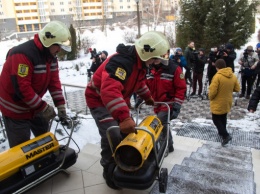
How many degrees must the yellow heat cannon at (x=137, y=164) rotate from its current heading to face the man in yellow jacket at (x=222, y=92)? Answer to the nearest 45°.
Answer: approximately 180°

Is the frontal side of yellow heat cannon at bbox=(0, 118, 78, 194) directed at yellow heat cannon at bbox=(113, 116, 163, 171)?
no

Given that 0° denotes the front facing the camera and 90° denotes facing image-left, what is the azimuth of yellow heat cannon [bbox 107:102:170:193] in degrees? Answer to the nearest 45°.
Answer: approximately 45°

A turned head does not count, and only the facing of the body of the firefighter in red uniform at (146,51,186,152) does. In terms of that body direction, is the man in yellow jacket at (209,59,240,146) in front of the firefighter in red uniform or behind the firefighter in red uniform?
behind

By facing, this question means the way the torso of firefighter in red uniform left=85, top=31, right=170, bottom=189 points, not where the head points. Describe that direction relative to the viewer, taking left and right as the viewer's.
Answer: facing to the right of the viewer

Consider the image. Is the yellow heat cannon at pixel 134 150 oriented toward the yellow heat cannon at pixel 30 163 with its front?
no

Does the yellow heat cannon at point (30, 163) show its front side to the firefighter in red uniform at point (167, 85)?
no

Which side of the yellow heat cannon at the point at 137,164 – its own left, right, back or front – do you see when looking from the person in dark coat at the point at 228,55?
back

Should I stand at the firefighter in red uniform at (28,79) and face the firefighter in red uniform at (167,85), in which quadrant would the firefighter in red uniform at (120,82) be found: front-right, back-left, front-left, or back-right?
front-right

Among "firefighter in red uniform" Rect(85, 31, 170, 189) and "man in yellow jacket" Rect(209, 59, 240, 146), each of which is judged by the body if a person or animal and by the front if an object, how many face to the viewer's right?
1

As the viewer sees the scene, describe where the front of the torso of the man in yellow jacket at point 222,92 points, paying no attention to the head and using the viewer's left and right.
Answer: facing away from the viewer and to the left of the viewer

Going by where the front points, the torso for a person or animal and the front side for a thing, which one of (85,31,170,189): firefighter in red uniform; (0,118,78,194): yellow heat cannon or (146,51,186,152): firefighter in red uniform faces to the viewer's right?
(85,31,170,189): firefighter in red uniform

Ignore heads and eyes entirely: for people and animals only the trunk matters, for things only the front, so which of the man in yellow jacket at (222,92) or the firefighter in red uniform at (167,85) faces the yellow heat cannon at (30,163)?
the firefighter in red uniform

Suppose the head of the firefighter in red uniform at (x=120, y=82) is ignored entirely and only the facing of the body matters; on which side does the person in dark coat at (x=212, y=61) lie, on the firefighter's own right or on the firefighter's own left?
on the firefighter's own left

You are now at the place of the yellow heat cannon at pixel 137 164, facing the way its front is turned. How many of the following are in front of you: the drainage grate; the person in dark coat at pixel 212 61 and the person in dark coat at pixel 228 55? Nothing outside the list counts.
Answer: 0
